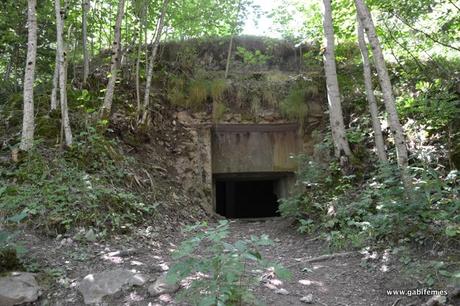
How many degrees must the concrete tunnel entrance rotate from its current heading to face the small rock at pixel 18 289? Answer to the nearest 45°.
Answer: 0° — it already faces it

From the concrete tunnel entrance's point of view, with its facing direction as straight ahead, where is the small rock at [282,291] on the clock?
The small rock is roughly at 12 o'clock from the concrete tunnel entrance.

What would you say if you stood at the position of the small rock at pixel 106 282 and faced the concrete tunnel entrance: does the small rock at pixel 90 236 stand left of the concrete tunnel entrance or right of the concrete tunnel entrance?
left

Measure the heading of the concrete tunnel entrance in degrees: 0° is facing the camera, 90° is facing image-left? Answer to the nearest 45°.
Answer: approximately 0°

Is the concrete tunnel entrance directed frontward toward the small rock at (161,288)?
yes

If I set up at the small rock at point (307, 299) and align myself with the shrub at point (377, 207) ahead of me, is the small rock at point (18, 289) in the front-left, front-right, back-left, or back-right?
back-left
